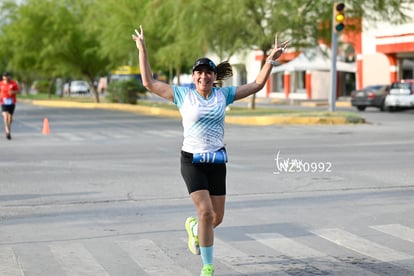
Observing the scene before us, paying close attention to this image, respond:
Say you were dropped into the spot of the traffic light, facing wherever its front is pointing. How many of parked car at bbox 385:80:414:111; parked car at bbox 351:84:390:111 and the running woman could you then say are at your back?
2

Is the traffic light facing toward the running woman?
yes

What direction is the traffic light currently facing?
toward the camera

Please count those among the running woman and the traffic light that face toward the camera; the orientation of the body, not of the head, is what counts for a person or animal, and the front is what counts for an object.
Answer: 2

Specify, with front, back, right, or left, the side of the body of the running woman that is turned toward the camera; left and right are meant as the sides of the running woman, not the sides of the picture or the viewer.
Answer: front

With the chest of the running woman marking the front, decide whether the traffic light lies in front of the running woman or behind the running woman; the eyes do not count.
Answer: behind

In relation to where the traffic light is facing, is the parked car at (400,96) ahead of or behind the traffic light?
behind

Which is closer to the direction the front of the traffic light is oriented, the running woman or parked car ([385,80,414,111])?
the running woman
